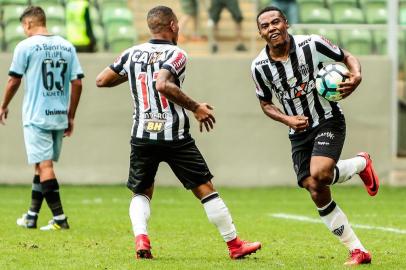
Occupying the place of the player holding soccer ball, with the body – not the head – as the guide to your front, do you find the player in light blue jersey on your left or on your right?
on your right

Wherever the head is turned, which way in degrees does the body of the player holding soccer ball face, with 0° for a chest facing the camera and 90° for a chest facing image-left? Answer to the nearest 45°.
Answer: approximately 0°

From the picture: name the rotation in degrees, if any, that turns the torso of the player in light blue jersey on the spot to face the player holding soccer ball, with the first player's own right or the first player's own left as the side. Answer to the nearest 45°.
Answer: approximately 180°

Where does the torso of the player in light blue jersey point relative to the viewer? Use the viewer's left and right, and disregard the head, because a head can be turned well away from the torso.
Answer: facing away from the viewer and to the left of the viewer

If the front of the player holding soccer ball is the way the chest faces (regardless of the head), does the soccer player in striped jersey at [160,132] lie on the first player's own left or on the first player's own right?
on the first player's own right

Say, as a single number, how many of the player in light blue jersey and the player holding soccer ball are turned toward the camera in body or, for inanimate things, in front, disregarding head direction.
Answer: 1
